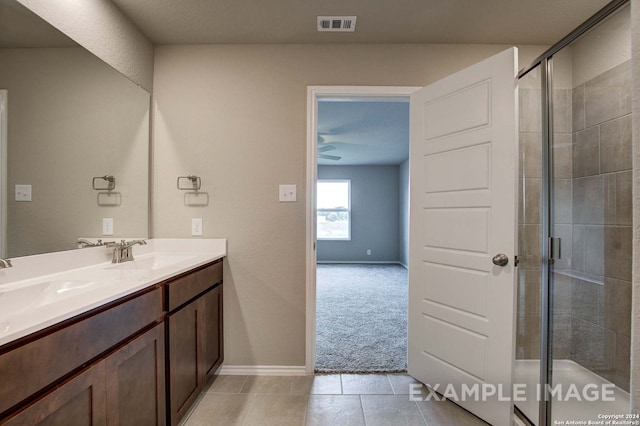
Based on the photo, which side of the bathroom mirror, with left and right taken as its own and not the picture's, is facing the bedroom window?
left

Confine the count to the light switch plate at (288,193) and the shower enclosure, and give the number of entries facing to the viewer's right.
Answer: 0

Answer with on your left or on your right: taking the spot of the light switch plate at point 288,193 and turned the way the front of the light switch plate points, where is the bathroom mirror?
on your right

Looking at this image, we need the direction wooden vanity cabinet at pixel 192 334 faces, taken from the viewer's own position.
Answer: facing the viewer and to the right of the viewer

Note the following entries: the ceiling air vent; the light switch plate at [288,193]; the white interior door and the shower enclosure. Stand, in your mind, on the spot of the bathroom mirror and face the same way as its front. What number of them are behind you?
0

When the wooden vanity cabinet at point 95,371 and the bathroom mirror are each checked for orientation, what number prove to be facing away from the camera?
0

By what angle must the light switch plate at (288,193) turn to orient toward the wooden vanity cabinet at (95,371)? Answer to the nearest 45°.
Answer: approximately 45° to its right

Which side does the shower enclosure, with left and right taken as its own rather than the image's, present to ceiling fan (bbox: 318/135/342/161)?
right

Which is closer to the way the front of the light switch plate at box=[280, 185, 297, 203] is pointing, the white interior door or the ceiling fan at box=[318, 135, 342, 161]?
the white interior door

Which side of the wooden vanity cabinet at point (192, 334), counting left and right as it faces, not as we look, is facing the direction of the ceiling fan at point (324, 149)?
left

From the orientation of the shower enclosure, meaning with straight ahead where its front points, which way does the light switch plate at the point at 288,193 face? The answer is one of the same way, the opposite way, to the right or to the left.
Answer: to the left

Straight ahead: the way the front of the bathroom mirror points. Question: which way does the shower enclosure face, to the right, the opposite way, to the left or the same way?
the opposite way

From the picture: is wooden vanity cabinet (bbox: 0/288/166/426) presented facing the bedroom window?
no

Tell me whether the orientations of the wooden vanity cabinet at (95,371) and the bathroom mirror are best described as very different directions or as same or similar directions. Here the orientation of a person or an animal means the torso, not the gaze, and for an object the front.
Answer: same or similar directions

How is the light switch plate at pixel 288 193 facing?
toward the camera

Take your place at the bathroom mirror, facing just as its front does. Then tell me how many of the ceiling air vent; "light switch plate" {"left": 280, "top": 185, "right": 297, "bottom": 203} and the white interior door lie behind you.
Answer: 0
